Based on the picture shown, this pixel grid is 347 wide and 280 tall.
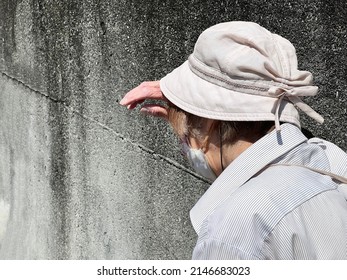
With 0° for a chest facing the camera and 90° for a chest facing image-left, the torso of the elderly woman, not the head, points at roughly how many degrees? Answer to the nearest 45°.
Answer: approximately 90°

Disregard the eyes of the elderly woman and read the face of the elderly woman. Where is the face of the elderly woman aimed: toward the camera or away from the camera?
away from the camera
